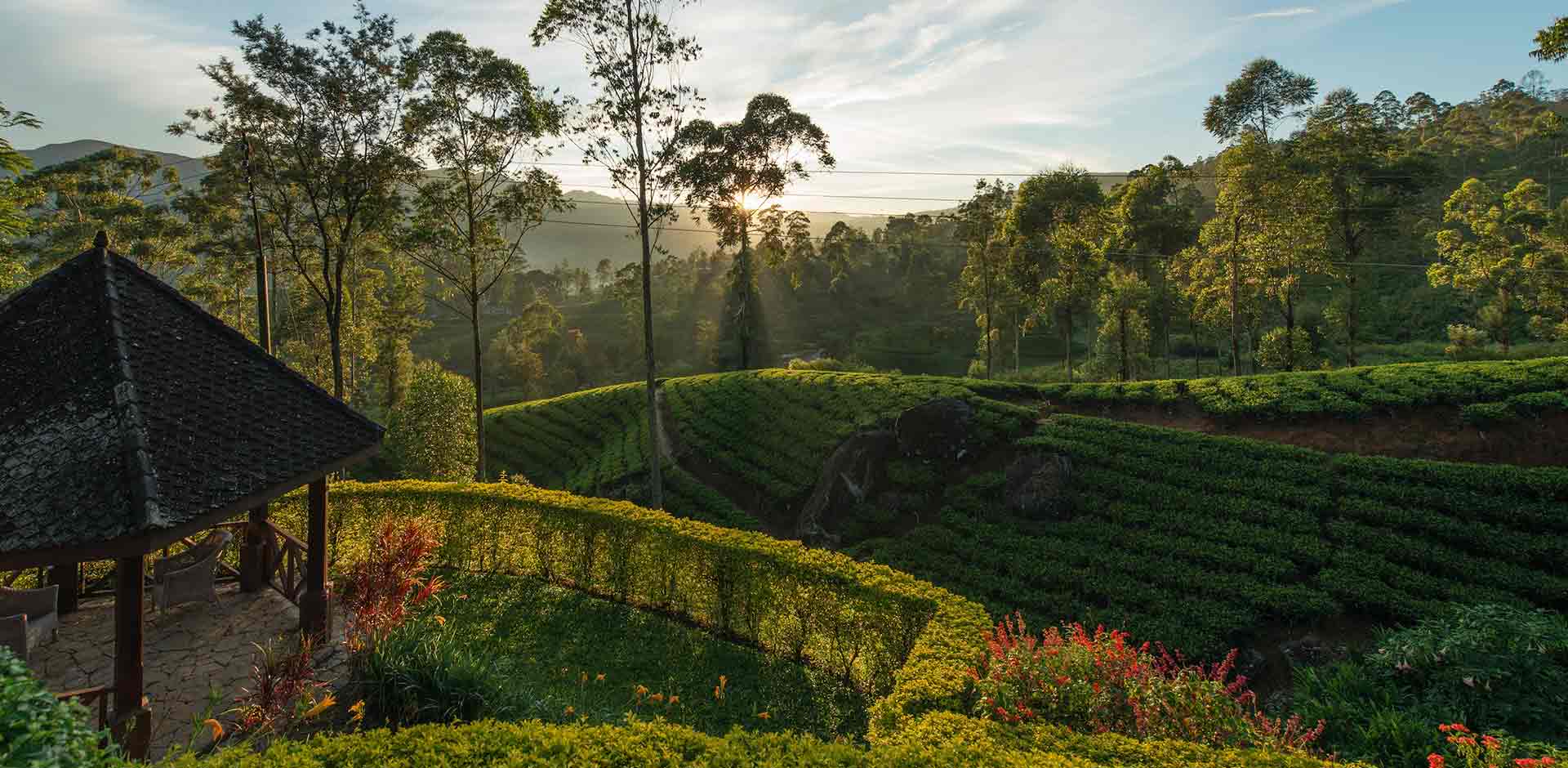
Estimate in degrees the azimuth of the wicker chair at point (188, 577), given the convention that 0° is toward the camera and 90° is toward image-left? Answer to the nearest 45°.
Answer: approximately 45°

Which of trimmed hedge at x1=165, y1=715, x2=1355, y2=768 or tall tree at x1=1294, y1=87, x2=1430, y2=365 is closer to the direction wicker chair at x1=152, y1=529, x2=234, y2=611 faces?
the trimmed hedge

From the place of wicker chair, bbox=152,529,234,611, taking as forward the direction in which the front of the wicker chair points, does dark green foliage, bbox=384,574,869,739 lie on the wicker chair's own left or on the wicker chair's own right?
on the wicker chair's own left

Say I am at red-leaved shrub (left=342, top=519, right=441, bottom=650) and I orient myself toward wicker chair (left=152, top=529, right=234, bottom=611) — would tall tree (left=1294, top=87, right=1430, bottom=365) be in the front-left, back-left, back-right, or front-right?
back-right

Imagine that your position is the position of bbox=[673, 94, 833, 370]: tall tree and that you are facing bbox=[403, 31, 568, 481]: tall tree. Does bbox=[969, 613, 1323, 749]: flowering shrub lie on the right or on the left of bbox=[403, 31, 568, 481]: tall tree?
left
